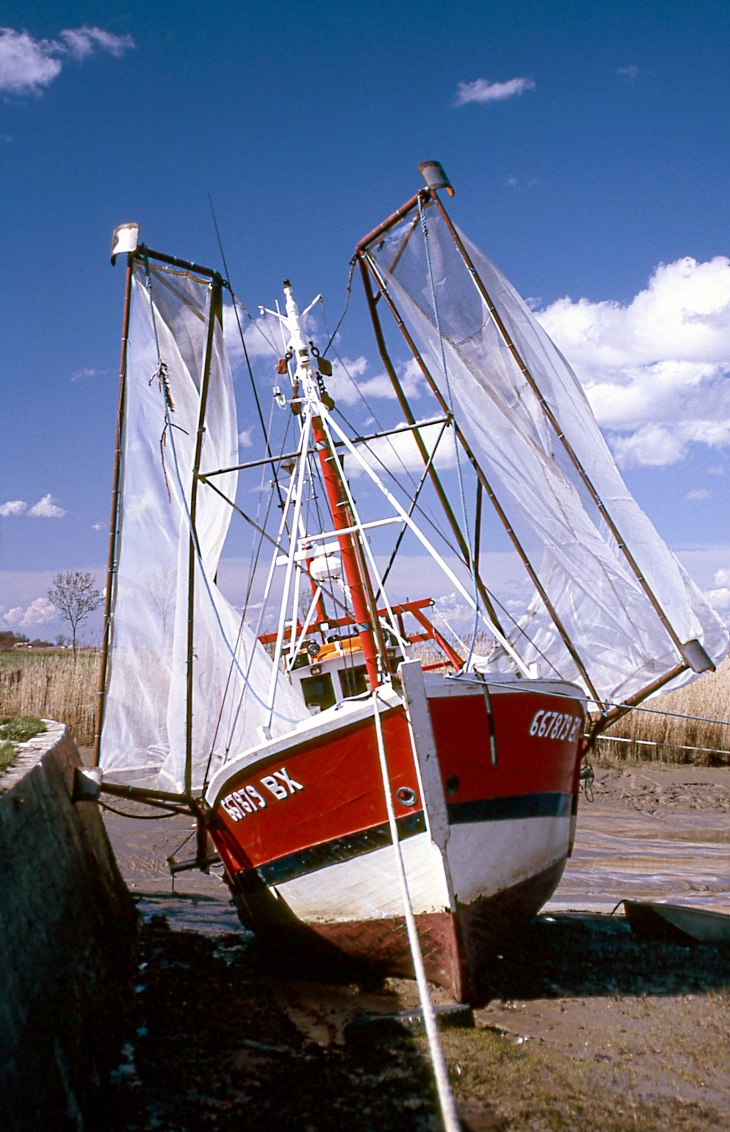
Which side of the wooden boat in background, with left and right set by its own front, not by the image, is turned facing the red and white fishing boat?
front

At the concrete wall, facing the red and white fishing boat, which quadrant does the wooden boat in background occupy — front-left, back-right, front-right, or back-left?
front-right

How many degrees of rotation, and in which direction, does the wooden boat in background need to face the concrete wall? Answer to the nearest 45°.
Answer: approximately 45° to its left

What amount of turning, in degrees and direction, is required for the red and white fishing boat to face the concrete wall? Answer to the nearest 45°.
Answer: approximately 45° to its right

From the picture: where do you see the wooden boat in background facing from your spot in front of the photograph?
facing to the left of the viewer

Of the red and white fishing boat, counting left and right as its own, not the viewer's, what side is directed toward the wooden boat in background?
left

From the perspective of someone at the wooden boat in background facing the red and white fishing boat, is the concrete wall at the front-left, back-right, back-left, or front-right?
front-left

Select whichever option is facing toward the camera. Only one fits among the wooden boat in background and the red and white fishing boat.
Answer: the red and white fishing boat

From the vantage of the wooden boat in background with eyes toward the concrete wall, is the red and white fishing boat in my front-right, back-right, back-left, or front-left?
front-right

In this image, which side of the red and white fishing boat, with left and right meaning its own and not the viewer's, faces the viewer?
front

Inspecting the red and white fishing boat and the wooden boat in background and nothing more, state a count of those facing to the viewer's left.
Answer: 1

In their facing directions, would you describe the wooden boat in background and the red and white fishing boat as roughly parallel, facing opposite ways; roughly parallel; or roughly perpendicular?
roughly perpendicular

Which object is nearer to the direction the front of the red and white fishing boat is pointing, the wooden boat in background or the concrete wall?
the concrete wall
